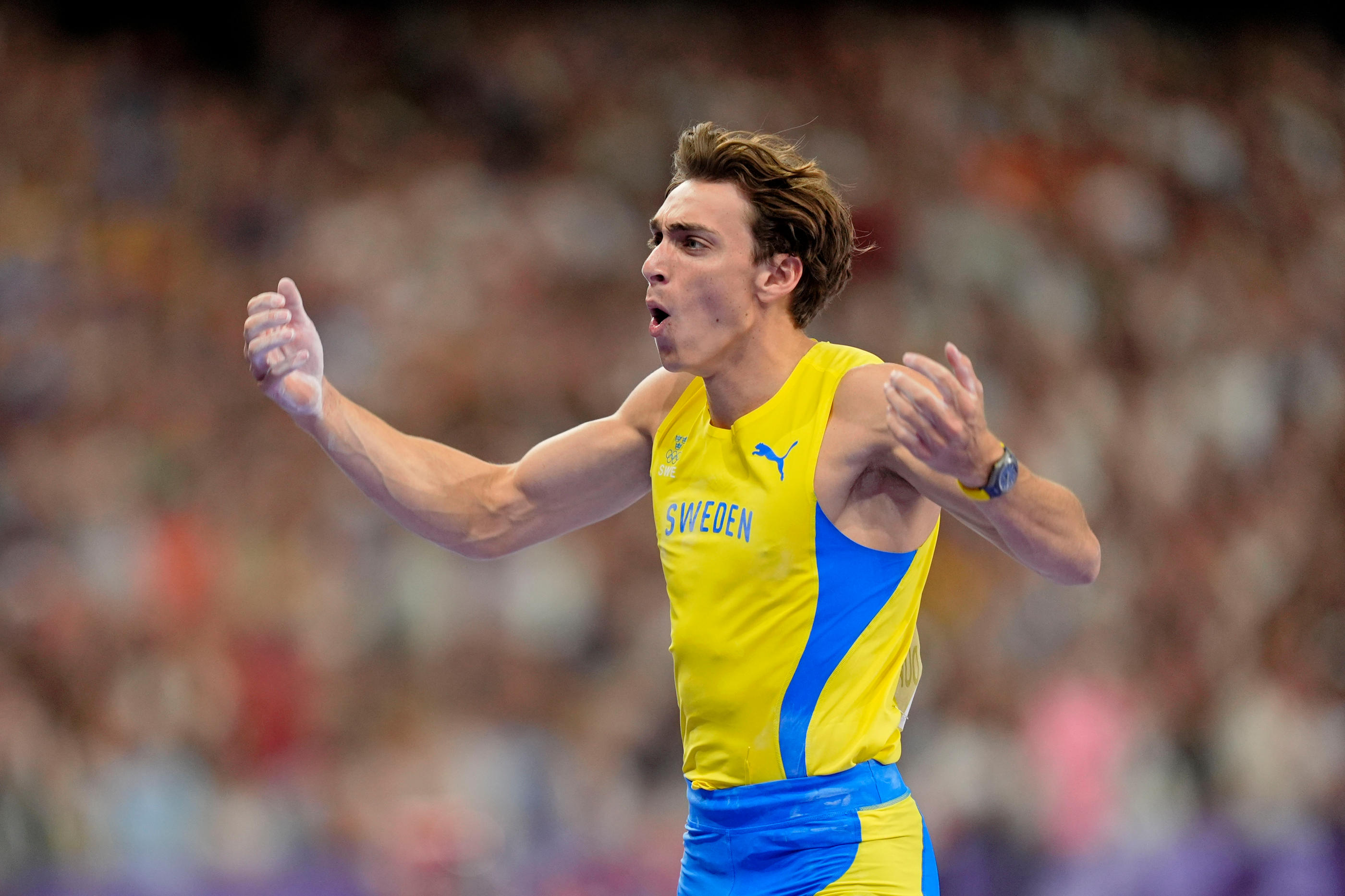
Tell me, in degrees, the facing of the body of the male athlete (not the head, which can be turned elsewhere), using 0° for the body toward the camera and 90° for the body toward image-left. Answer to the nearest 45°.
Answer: approximately 45°
